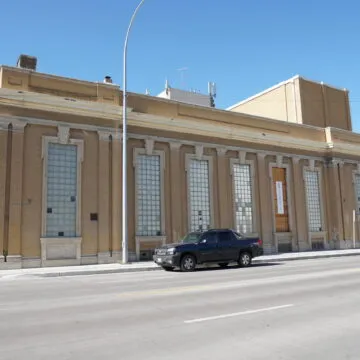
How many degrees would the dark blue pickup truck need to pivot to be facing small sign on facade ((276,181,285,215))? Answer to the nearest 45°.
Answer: approximately 180°

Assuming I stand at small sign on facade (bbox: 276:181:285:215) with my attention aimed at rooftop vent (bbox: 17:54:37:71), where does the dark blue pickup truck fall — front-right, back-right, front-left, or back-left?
front-left

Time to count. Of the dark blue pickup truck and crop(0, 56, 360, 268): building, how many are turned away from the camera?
0

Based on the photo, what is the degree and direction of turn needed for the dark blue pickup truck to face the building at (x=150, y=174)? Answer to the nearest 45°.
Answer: approximately 90° to its right

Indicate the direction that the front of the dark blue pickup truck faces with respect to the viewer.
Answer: facing the viewer and to the left of the viewer

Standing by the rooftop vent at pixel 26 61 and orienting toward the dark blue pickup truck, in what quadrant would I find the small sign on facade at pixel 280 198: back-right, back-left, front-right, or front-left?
front-left

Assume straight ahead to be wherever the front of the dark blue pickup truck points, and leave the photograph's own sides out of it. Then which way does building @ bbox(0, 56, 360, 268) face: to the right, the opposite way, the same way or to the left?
to the left
